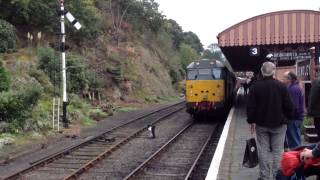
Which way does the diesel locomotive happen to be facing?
toward the camera

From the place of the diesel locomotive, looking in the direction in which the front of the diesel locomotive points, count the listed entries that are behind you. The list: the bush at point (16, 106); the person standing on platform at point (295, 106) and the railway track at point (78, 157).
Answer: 0

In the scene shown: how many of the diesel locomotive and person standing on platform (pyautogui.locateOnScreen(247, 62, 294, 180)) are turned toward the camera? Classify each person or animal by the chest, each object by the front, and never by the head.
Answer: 1

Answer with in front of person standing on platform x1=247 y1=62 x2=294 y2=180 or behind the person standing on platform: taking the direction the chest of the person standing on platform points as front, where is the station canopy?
in front

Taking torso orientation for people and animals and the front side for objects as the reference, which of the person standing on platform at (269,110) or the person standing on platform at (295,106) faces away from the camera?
the person standing on platform at (269,110)

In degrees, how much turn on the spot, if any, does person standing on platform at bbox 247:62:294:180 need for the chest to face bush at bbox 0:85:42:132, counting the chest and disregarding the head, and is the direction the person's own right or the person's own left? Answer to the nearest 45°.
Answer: approximately 45° to the person's own left

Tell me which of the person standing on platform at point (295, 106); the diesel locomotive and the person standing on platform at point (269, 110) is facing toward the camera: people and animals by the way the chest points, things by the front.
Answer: the diesel locomotive

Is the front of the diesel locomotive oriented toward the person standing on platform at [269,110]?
yes

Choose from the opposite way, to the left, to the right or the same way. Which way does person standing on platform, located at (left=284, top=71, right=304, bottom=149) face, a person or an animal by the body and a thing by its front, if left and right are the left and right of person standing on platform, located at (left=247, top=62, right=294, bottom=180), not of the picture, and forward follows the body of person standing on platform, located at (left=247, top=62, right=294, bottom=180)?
to the left

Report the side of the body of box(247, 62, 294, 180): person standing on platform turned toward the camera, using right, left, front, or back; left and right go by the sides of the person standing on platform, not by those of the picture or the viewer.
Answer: back

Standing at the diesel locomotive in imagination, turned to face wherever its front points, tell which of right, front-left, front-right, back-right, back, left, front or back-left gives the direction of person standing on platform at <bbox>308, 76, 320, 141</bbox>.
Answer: front

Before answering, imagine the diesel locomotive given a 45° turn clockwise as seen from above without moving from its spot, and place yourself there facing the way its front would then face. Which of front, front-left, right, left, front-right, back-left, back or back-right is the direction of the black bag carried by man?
front-left

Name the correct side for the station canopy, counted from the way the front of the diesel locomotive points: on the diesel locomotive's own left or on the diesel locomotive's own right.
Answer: on the diesel locomotive's own left

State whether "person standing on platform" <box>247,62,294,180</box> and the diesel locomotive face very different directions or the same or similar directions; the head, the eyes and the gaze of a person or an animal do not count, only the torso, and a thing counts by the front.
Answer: very different directions

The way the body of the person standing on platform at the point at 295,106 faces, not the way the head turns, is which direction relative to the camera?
to the viewer's left

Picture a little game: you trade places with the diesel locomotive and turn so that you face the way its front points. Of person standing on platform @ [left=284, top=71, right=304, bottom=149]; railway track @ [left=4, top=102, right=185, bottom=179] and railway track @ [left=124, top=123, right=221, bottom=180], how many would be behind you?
0
